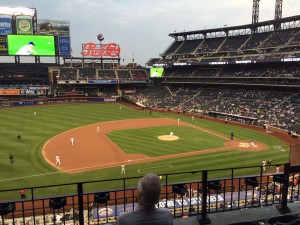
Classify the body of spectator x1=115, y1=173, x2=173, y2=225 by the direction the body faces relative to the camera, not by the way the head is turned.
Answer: away from the camera
